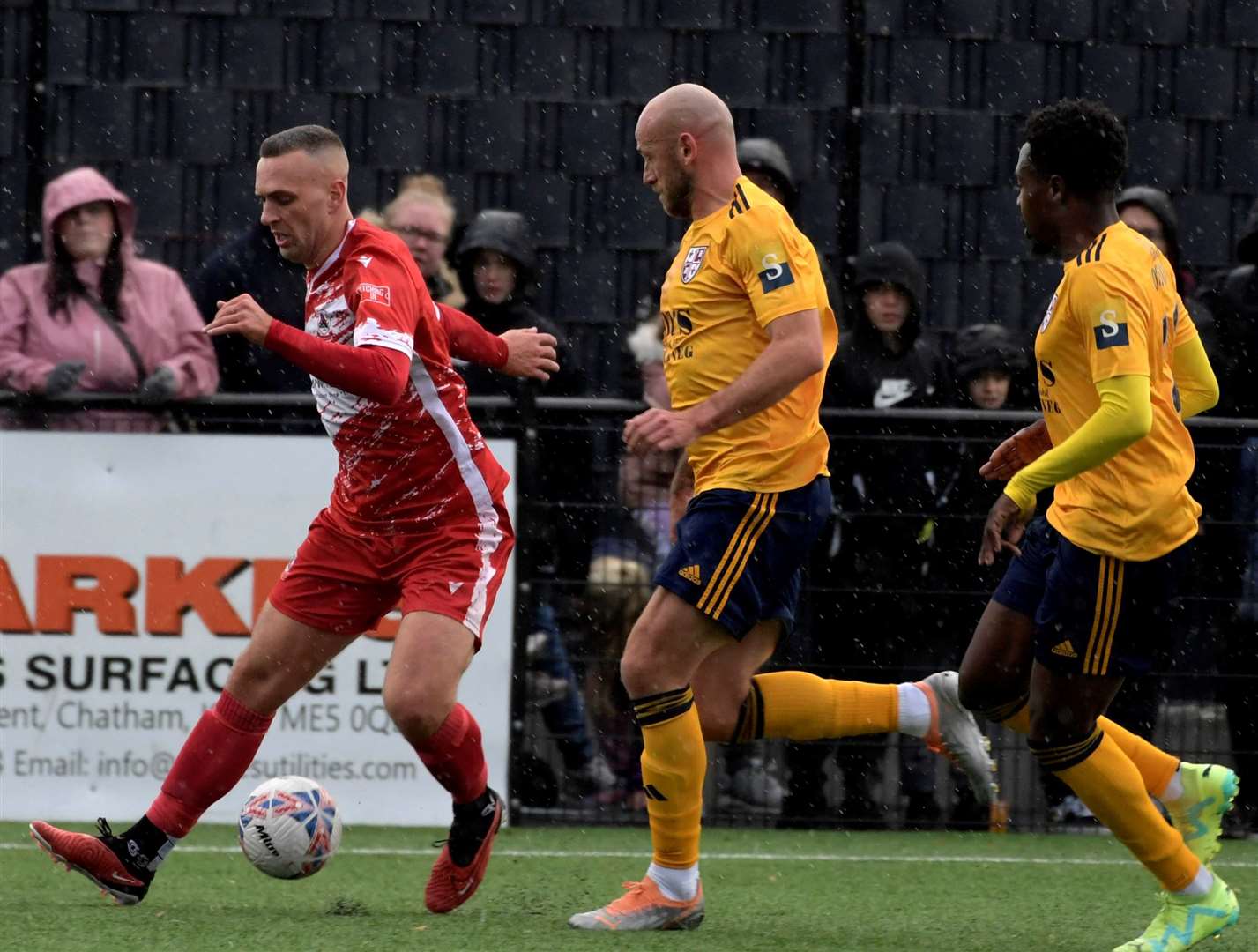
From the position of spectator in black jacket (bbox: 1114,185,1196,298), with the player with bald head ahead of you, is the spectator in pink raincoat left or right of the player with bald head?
right

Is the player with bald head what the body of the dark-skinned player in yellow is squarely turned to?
yes

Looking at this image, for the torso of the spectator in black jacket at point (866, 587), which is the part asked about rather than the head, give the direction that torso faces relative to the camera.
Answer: toward the camera

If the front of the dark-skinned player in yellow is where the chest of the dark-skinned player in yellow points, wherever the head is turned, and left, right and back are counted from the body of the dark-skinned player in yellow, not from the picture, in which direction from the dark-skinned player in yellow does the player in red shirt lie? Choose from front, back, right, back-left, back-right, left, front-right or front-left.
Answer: front

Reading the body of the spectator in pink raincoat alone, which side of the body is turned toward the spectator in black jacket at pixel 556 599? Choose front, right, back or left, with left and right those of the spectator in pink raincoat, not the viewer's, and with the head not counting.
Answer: left

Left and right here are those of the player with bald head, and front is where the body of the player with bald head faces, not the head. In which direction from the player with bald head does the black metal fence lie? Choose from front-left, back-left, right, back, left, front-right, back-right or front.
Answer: right

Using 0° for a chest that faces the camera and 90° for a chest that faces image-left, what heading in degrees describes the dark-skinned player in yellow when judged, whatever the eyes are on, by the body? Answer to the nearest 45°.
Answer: approximately 90°

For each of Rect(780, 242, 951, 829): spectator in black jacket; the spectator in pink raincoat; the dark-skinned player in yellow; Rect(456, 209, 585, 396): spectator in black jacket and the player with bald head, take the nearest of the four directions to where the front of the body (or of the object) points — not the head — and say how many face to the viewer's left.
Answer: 2

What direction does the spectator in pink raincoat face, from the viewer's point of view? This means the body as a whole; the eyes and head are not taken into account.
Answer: toward the camera

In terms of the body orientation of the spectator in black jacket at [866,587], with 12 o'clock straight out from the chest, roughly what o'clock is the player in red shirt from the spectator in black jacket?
The player in red shirt is roughly at 1 o'clock from the spectator in black jacket.

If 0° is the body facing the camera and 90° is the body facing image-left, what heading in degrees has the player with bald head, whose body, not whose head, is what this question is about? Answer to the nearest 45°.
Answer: approximately 90°

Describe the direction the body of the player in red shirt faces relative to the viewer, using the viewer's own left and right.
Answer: facing the viewer and to the left of the viewer

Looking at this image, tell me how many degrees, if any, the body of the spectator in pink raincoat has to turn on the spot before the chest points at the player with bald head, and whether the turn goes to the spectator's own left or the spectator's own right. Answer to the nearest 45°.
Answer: approximately 45° to the spectator's own left

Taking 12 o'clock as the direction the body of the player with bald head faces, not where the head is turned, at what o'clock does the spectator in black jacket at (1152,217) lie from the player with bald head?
The spectator in black jacket is roughly at 4 o'clock from the player with bald head.

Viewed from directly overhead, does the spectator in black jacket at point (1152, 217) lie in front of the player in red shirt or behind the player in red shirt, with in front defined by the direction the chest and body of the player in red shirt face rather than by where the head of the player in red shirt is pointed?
behind

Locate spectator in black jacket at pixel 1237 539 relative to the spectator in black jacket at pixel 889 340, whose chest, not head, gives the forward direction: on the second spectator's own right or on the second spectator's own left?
on the second spectator's own left
